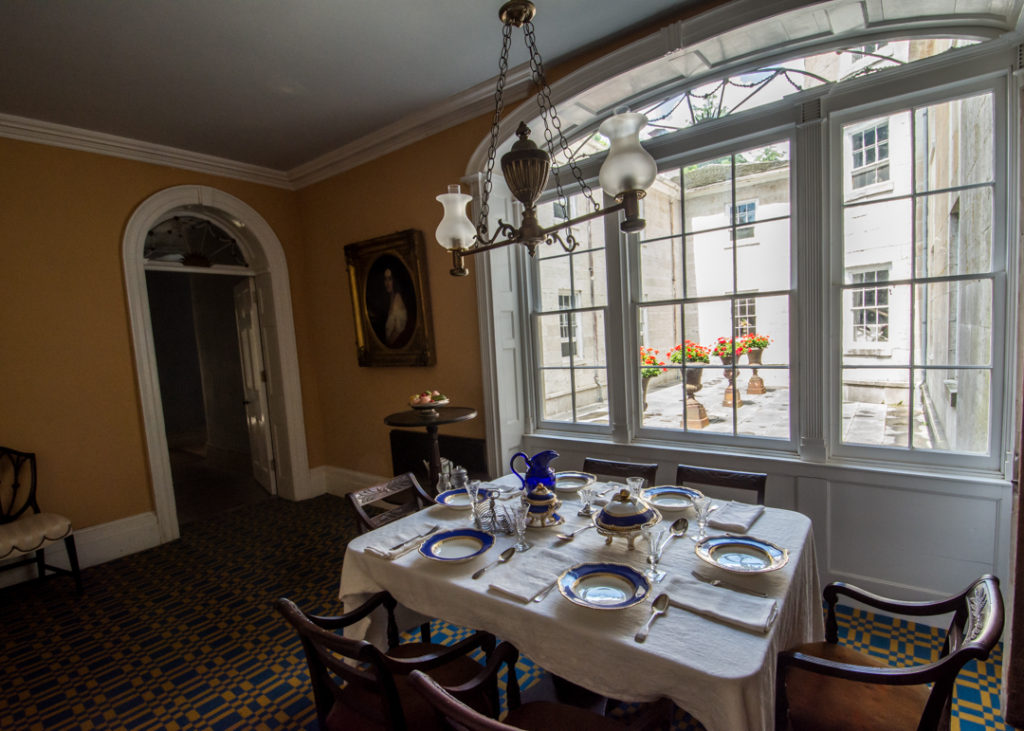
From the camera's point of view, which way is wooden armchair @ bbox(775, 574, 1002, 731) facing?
to the viewer's left

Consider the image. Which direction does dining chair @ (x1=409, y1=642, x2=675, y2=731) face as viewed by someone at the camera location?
facing away from the viewer and to the right of the viewer

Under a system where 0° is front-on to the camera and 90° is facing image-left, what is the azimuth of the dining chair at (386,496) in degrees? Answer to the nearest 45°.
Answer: approximately 315°

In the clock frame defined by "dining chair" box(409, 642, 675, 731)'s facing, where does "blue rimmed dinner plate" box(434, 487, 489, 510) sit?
The blue rimmed dinner plate is roughly at 10 o'clock from the dining chair.

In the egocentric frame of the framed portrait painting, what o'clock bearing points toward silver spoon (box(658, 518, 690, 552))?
The silver spoon is roughly at 10 o'clock from the framed portrait painting.

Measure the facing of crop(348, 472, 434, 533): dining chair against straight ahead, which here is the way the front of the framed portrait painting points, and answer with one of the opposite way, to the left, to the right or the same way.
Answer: to the left

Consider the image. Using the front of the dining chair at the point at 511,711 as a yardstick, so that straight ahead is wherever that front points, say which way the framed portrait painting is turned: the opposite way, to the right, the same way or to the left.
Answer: the opposite way

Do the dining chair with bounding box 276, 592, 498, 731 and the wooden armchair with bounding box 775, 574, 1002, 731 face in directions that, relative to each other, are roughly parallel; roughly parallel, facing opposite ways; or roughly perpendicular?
roughly perpendicular

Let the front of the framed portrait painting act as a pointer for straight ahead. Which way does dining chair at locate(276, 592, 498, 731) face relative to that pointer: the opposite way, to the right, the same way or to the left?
the opposite way

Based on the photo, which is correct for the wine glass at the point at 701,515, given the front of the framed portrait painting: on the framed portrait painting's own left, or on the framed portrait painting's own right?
on the framed portrait painting's own left

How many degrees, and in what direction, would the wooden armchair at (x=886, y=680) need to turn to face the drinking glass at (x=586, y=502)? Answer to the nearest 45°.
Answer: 0° — it already faces it

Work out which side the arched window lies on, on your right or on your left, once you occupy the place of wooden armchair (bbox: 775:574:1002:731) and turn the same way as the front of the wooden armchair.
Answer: on your right
